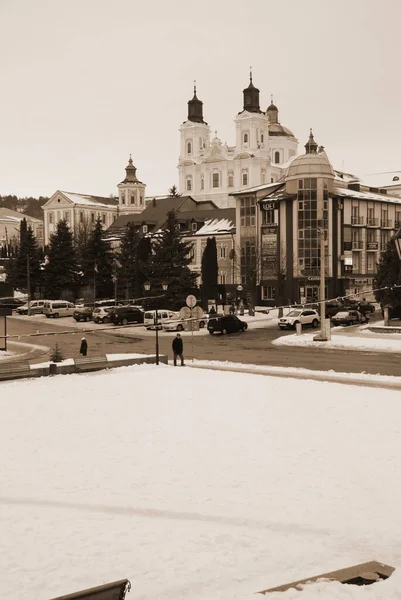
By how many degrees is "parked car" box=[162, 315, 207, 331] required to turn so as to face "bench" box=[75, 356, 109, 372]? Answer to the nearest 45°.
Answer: approximately 45° to its left

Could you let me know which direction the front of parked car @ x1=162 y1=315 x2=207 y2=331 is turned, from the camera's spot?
facing the viewer and to the left of the viewer

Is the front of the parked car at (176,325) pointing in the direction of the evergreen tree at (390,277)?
no

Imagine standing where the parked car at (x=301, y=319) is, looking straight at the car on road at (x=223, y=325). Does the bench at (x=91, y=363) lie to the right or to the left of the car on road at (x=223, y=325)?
left

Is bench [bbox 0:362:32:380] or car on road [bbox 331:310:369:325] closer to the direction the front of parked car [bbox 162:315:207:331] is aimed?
the bench

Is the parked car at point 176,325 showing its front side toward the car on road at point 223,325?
no

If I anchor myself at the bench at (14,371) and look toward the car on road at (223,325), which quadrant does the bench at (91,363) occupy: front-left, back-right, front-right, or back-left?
front-right

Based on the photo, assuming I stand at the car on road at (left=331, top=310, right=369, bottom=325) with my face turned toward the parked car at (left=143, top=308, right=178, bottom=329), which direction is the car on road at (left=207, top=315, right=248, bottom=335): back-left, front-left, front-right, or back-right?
front-left

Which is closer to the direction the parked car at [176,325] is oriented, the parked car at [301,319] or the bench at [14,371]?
the bench

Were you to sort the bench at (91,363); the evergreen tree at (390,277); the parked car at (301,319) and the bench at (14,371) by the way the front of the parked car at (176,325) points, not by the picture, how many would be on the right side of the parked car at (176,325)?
0

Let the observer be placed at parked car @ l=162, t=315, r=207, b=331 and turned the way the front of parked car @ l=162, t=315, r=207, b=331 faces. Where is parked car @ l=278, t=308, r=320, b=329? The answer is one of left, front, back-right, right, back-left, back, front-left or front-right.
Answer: back-left

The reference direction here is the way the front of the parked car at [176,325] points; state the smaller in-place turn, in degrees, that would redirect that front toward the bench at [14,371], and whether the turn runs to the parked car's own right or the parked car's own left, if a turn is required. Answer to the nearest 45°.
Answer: approximately 45° to the parked car's own left

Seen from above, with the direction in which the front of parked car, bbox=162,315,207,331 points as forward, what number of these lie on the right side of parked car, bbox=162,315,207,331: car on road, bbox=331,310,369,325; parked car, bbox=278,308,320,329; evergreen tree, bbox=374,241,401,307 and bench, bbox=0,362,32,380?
0
